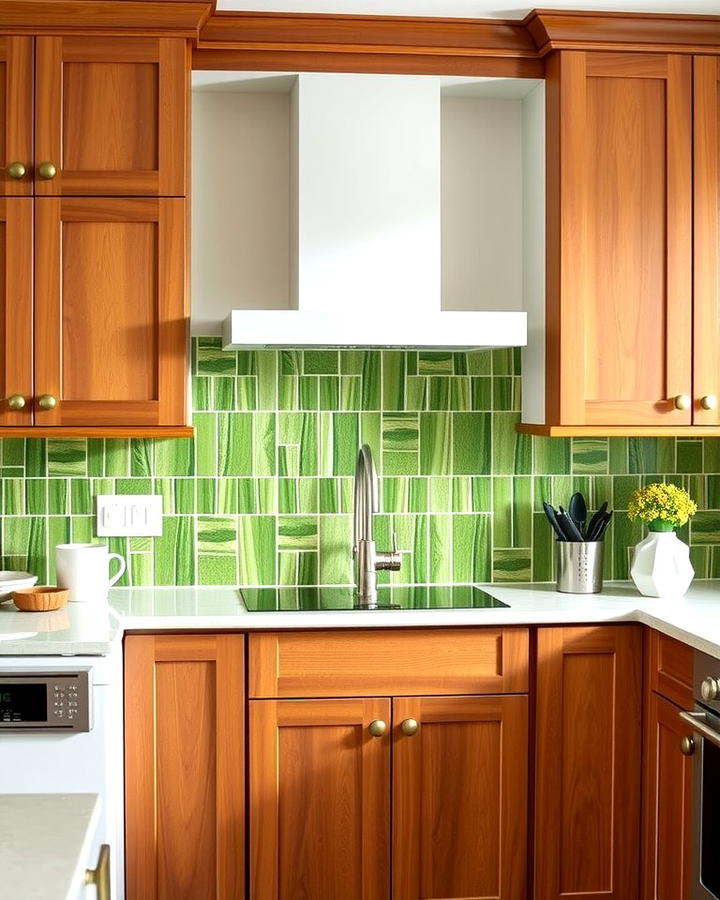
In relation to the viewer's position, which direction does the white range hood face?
facing the viewer

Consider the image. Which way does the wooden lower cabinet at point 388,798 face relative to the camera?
toward the camera

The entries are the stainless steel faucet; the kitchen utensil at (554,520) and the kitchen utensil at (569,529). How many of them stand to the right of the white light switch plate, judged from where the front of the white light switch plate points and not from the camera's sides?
0

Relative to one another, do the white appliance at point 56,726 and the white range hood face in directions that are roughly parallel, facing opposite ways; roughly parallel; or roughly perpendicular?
roughly parallel

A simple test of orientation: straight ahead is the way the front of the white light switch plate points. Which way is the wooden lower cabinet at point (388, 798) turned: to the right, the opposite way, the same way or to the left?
the same way

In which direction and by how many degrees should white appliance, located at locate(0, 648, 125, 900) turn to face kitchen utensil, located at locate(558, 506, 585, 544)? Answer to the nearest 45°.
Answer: approximately 90° to its left

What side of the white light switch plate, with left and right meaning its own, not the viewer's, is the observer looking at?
front

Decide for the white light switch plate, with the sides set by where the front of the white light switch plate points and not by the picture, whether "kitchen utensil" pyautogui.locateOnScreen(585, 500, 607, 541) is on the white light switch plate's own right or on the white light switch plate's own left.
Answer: on the white light switch plate's own left

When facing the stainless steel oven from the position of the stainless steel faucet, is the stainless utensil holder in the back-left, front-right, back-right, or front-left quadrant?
front-left
